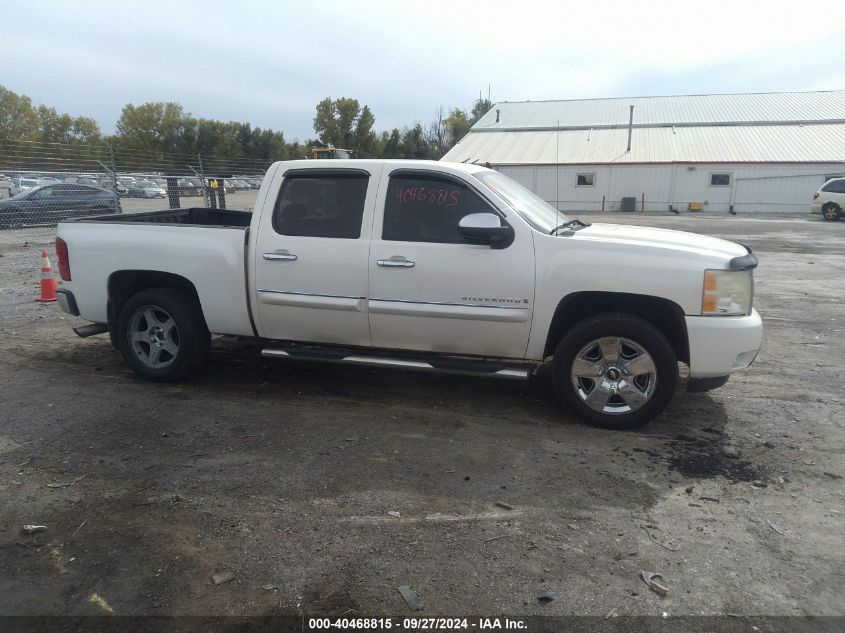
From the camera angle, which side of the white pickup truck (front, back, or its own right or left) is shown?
right

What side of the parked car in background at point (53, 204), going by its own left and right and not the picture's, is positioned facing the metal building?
back

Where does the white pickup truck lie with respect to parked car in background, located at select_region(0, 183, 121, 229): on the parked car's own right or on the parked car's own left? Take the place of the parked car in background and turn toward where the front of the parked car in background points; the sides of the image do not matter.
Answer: on the parked car's own left

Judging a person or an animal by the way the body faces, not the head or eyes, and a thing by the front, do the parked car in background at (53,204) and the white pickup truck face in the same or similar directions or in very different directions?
very different directions

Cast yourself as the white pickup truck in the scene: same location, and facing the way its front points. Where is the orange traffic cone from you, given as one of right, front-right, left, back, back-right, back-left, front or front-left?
back-left

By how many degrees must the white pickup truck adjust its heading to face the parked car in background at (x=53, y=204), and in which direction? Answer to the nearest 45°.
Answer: approximately 135° to its left

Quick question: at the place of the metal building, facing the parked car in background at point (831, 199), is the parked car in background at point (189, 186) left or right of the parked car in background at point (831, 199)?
right

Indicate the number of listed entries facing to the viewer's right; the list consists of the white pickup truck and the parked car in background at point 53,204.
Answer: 1

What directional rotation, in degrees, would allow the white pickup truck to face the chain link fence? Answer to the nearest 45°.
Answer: approximately 135° to its left

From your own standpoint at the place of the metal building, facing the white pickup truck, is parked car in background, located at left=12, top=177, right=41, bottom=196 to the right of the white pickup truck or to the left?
right

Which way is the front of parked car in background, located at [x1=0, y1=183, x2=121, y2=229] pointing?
to the viewer's left

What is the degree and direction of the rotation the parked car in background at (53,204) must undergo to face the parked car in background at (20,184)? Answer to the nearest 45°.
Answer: approximately 90° to its right
